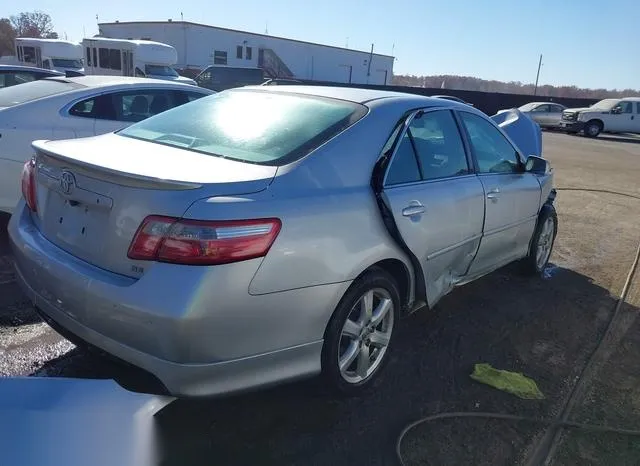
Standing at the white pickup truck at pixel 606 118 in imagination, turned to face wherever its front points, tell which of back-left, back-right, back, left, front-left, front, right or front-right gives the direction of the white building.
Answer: front-right

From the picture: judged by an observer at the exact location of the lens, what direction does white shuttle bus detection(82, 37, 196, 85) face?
facing the viewer and to the right of the viewer

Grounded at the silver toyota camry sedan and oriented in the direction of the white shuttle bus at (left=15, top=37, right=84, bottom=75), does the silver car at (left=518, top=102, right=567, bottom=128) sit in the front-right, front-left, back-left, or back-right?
front-right

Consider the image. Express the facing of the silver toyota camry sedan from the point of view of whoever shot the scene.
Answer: facing away from the viewer and to the right of the viewer

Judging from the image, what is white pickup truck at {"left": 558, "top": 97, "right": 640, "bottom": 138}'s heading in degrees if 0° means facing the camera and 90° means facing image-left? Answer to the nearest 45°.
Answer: approximately 45°

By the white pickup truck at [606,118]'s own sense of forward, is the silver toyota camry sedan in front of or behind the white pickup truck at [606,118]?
in front

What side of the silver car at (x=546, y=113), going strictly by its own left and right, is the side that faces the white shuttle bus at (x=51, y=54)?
front

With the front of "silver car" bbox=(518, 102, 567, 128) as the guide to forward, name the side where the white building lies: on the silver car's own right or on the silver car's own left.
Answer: on the silver car's own right

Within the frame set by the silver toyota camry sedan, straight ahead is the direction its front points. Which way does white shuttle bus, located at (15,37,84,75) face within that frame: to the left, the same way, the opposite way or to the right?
to the right

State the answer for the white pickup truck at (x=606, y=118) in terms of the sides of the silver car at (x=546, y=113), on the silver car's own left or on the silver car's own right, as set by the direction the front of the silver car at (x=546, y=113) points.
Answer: on the silver car's own left

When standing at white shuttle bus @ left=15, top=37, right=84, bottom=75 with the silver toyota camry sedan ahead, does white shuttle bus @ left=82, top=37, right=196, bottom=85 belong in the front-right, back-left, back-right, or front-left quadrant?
front-left

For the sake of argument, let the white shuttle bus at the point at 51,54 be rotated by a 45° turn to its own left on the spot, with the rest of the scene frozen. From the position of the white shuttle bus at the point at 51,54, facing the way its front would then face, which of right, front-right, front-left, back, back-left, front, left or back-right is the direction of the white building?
front-left

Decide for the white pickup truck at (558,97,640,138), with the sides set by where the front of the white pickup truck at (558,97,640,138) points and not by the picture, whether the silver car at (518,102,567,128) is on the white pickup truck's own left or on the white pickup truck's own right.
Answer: on the white pickup truck's own right

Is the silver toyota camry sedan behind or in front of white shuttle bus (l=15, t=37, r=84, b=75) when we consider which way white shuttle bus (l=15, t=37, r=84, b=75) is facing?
in front

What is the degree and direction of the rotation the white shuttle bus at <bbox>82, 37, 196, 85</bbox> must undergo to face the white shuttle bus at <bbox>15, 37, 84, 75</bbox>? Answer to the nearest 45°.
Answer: approximately 180°

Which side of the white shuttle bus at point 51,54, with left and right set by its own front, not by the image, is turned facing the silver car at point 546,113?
front

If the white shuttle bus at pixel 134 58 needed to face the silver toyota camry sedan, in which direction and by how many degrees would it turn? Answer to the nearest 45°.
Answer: approximately 45° to its right

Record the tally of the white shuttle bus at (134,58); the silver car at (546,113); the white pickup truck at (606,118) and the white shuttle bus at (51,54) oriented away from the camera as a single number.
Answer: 0
